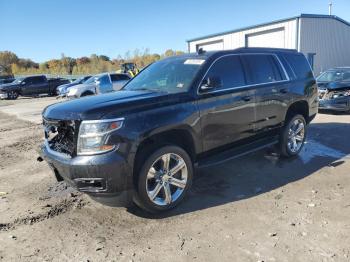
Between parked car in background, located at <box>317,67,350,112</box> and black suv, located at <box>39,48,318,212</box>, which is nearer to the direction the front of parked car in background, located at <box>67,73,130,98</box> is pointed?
the black suv

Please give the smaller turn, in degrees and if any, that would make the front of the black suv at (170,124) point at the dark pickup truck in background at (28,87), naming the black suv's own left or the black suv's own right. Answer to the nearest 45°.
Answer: approximately 90° to the black suv's own right

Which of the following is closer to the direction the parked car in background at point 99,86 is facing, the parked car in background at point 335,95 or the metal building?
the parked car in background

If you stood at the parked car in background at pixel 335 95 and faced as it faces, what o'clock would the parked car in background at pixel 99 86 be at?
the parked car in background at pixel 99 86 is roughly at 2 o'clock from the parked car in background at pixel 335 95.

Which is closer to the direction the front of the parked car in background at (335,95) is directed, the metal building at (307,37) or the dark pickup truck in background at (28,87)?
the dark pickup truck in background

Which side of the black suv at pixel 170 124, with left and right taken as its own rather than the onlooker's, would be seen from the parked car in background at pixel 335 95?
back

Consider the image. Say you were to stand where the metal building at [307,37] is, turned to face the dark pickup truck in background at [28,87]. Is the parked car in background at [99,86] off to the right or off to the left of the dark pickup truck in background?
left

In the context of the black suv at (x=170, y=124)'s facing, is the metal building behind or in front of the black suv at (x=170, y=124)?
behind
